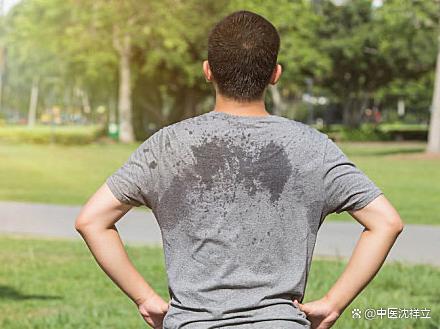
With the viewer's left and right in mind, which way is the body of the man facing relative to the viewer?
facing away from the viewer

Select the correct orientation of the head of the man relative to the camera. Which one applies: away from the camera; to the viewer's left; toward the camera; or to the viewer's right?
away from the camera

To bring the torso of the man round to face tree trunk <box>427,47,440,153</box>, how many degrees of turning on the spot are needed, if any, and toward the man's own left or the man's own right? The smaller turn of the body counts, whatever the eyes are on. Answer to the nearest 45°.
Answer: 0° — they already face it
